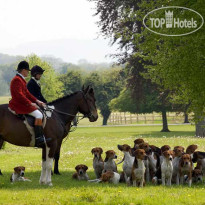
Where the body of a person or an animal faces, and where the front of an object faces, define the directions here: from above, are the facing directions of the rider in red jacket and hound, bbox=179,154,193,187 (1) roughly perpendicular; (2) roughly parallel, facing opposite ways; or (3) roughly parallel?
roughly perpendicular

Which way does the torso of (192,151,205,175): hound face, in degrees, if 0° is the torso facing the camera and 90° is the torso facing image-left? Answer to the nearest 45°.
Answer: approximately 90°

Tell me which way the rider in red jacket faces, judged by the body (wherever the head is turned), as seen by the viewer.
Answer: to the viewer's right

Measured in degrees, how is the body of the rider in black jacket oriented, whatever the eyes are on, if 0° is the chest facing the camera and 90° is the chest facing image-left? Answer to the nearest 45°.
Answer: approximately 270°

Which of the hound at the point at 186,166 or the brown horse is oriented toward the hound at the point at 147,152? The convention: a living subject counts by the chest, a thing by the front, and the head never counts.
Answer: the brown horse

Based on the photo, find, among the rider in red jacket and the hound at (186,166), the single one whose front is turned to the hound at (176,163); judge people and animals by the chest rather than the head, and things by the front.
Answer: the rider in red jacket

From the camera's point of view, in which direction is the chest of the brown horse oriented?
to the viewer's right

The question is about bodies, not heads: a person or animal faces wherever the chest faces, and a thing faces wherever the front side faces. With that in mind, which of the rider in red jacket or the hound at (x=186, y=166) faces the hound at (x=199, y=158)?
the rider in red jacket

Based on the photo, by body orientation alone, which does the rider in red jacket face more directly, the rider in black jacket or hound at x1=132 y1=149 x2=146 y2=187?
the hound
